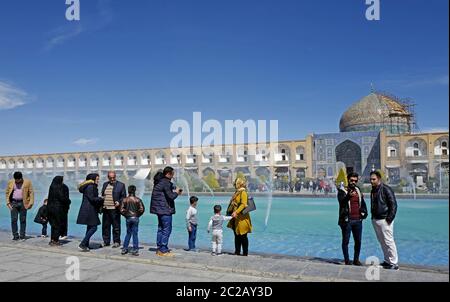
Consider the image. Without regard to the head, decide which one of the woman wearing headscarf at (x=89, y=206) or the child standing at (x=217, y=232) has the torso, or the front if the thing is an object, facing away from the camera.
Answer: the child standing

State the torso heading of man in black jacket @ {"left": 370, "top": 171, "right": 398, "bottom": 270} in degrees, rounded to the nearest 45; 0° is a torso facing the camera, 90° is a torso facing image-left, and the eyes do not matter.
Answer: approximately 45°

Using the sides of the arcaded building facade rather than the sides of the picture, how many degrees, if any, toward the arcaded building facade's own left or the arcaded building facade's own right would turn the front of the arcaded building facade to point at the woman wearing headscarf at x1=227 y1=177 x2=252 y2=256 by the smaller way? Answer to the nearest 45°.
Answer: approximately 45° to the arcaded building facade's own left

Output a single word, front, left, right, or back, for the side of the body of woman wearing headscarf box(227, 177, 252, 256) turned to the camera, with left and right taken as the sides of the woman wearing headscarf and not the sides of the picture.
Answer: left

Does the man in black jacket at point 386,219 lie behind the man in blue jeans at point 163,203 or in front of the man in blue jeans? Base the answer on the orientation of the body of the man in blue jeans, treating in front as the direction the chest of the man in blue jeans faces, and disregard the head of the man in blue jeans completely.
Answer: in front

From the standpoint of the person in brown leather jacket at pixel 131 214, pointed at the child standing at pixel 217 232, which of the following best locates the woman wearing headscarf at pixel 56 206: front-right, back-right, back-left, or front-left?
back-left

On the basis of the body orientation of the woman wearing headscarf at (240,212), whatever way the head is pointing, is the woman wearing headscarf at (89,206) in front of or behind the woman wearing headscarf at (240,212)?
in front

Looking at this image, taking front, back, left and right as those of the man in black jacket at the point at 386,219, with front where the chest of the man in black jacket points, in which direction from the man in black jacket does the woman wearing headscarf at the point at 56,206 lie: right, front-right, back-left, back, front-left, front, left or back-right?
front-right

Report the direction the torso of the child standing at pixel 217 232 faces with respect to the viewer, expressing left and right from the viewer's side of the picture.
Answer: facing away from the viewer

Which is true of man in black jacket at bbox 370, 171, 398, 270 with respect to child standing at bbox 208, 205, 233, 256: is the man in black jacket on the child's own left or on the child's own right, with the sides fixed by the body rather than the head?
on the child's own right
